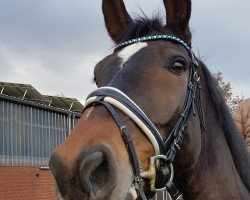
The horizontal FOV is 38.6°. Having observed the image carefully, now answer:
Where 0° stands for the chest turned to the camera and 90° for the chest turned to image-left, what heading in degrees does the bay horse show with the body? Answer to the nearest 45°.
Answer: approximately 45°

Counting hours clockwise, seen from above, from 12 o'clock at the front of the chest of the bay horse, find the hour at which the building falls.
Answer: The building is roughly at 4 o'clock from the bay horse.
